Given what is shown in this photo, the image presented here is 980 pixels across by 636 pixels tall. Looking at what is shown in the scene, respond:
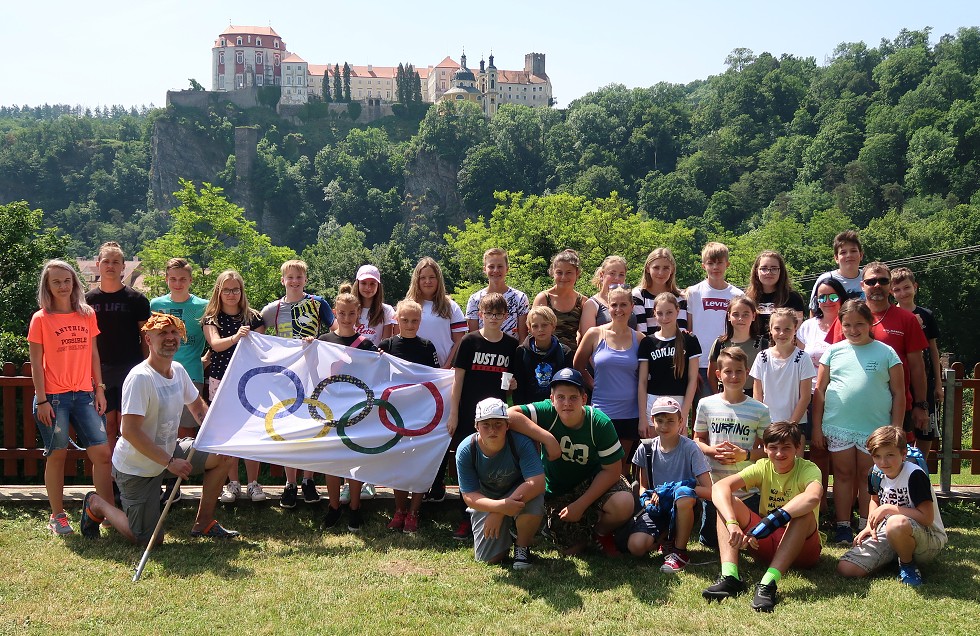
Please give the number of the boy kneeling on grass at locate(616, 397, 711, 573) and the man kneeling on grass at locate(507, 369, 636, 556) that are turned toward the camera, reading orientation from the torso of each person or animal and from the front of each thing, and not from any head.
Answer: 2

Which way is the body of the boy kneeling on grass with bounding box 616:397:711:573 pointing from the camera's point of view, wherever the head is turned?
toward the camera

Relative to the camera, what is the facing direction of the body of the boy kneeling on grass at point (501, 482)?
toward the camera

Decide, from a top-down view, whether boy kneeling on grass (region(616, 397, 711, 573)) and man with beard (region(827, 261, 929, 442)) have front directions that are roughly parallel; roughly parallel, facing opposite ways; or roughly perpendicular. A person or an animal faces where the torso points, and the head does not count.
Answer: roughly parallel

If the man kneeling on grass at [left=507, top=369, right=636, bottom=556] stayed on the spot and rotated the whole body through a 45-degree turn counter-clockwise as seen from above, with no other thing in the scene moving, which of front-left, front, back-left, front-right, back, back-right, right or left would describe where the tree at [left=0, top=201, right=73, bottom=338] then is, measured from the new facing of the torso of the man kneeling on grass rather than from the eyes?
back

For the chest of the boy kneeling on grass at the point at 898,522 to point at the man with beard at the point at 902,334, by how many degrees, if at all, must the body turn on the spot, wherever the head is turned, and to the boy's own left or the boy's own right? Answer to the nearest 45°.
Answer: approximately 135° to the boy's own right

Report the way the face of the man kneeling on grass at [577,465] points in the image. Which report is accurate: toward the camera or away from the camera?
toward the camera

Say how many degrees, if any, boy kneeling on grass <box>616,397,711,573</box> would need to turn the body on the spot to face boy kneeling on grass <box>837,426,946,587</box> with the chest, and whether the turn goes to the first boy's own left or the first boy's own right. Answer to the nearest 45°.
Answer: approximately 90° to the first boy's own left

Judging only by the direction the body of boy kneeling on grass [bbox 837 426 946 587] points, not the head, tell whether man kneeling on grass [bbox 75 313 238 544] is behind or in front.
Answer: in front

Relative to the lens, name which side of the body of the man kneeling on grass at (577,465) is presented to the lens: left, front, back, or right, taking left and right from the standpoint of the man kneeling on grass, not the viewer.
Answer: front

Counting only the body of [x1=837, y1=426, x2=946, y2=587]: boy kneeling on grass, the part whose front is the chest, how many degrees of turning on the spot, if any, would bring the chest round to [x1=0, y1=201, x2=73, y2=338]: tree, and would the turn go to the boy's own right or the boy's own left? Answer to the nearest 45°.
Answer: approximately 90° to the boy's own right

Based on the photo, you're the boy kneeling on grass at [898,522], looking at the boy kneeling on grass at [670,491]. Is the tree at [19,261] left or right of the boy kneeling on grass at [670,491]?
right

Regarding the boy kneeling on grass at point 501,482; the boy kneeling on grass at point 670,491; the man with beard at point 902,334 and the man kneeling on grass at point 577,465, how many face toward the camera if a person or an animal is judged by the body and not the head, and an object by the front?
4

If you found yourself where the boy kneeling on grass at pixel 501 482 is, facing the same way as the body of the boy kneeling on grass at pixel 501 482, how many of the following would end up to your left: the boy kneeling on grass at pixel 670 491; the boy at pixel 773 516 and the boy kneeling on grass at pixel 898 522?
3
